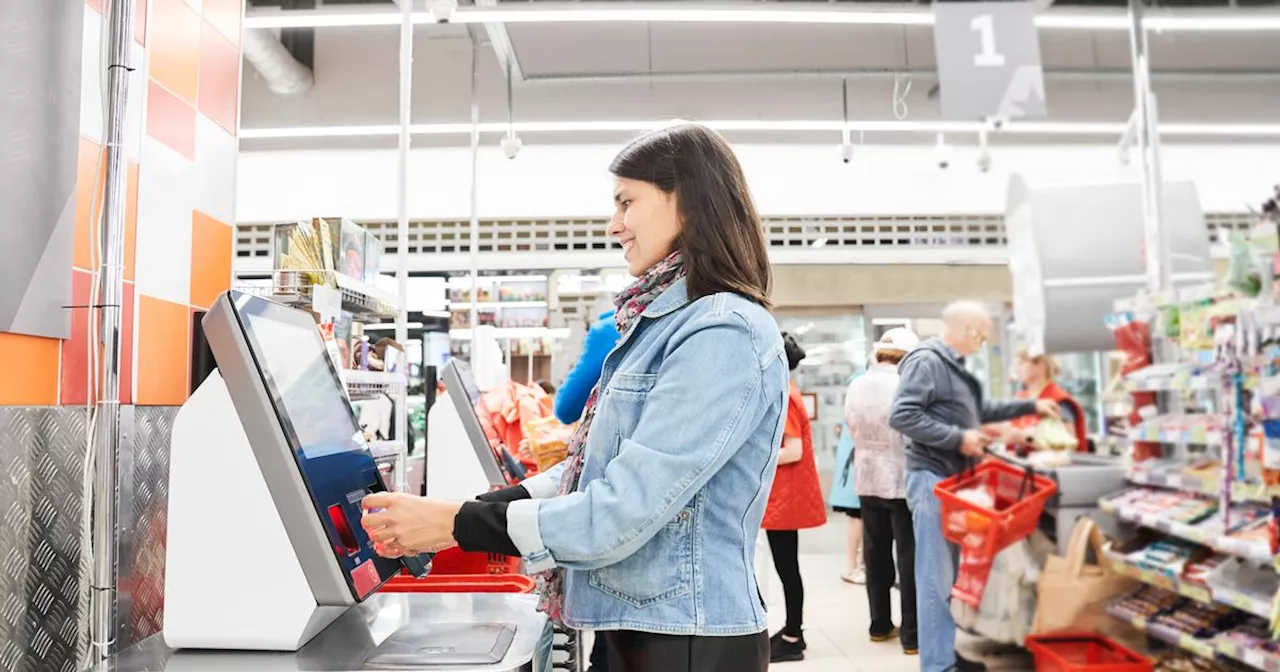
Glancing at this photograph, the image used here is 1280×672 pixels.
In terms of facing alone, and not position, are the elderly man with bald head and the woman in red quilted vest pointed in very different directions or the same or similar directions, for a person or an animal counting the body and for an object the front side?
very different directions

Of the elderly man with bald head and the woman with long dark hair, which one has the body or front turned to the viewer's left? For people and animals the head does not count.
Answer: the woman with long dark hair

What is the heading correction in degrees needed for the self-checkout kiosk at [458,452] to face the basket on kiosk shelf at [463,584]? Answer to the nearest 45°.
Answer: approximately 90° to its right

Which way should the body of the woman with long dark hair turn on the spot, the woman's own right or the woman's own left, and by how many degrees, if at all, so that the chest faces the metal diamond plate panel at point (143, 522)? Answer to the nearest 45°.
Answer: approximately 45° to the woman's own right

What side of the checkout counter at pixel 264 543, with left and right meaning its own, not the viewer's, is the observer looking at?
right

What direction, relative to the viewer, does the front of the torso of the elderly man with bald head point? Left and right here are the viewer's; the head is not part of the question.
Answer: facing to the right of the viewer

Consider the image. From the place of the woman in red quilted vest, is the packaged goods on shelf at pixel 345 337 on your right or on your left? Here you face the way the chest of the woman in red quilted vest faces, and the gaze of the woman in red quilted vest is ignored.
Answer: on your left

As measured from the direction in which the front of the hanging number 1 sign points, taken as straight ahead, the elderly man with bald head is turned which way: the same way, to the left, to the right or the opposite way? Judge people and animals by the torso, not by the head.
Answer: to the left

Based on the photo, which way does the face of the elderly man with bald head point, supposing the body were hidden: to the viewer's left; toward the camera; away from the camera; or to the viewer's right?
to the viewer's right

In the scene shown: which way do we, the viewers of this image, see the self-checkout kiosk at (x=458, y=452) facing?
facing to the right of the viewer
